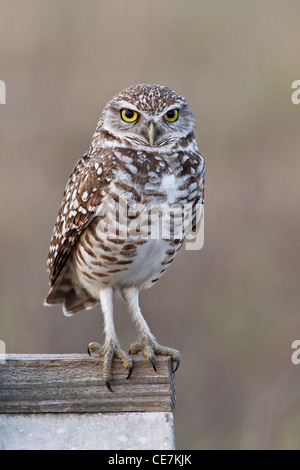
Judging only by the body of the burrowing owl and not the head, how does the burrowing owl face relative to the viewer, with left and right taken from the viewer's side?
facing the viewer and to the right of the viewer
